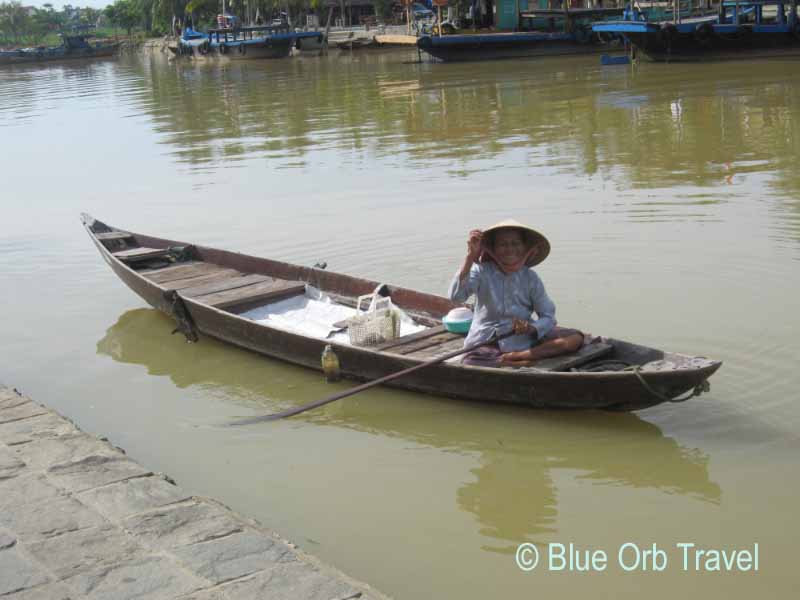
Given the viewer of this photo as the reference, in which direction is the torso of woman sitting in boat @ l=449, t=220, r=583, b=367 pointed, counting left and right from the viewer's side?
facing the viewer

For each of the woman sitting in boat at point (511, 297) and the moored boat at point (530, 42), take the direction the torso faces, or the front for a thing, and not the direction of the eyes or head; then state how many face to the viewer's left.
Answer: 1

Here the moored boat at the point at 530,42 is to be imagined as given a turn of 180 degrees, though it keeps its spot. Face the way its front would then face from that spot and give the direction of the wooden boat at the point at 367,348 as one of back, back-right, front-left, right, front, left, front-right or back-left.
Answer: right

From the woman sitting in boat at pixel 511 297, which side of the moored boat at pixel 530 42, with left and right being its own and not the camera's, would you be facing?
left

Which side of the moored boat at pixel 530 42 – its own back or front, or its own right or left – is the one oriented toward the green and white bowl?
left

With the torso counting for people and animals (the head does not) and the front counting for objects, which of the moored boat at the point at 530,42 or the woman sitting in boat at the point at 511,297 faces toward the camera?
the woman sitting in boat

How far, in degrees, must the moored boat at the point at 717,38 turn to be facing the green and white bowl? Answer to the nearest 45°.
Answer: approximately 90° to its left

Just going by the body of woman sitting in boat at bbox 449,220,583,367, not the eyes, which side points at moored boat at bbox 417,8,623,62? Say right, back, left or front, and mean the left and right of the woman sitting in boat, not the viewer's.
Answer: back

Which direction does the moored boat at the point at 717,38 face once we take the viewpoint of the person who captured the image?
facing to the left of the viewer

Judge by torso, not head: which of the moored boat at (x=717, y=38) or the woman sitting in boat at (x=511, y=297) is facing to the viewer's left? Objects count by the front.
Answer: the moored boat

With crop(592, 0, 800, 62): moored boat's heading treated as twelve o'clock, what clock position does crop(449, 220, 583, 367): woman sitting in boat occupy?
The woman sitting in boat is roughly at 9 o'clock from the moored boat.

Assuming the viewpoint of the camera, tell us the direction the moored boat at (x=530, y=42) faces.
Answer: facing to the left of the viewer

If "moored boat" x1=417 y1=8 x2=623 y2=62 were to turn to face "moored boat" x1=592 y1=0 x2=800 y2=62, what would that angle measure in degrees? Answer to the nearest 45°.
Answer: approximately 135° to its left

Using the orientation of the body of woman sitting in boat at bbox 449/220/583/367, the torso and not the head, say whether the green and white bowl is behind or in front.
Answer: behind
